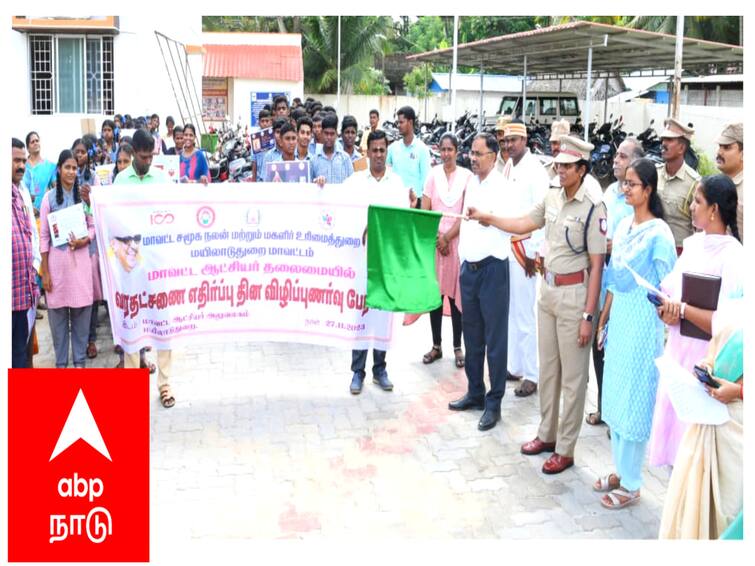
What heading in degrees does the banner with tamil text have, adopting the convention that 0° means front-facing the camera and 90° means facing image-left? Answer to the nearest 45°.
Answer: approximately 0°

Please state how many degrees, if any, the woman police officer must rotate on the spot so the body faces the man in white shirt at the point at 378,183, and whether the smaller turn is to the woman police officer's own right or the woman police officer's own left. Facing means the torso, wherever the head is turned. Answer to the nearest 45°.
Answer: approximately 90° to the woman police officer's own right

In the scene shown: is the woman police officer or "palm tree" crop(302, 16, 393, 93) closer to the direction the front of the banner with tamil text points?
the woman police officer

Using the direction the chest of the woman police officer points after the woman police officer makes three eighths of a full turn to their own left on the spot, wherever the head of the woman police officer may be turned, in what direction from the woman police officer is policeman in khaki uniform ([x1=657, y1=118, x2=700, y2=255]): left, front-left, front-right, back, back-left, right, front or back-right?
front-left

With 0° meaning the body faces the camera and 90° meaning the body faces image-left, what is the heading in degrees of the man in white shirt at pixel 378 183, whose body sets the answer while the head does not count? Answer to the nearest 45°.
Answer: approximately 0°

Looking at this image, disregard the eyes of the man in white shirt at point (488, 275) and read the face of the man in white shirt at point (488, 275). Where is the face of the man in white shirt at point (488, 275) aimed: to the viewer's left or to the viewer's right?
to the viewer's left

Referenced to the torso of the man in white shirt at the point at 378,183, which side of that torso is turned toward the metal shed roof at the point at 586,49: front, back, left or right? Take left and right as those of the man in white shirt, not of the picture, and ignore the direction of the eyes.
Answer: back

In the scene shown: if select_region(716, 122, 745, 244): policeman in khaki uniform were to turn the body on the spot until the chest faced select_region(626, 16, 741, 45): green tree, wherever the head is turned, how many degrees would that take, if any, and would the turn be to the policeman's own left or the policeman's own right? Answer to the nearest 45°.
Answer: approximately 135° to the policeman's own right

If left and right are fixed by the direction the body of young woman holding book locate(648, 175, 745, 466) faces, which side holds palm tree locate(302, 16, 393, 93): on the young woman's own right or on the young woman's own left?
on the young woman's own right

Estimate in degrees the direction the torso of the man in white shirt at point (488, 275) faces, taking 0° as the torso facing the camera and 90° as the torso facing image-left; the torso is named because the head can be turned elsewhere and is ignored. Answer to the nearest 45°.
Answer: approximately 45°

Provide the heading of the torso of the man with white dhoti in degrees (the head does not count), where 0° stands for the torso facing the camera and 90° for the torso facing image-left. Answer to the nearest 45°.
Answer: approximately 45°

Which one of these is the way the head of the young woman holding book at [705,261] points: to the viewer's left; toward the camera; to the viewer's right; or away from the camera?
to the viewer's left

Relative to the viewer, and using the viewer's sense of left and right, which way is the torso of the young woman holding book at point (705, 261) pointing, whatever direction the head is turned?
facing to the left of the viewer

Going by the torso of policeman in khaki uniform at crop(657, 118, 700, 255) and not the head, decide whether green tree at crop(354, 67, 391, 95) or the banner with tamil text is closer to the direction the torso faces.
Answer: the banner with tamil text
